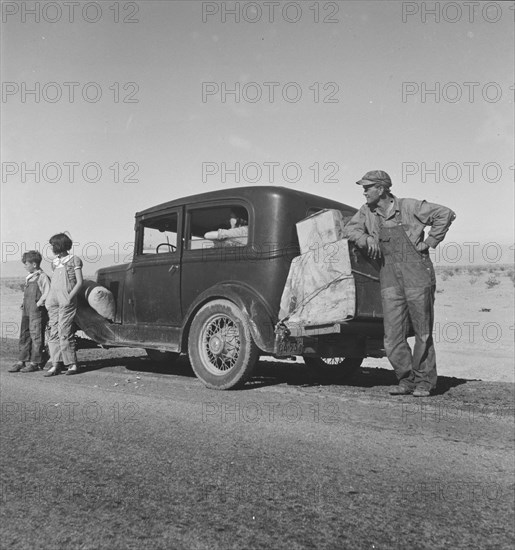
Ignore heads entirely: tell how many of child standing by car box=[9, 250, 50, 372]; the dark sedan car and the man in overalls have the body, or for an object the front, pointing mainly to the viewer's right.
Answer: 0

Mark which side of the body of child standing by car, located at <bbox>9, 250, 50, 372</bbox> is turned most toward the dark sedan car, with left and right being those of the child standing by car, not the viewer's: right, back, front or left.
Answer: left

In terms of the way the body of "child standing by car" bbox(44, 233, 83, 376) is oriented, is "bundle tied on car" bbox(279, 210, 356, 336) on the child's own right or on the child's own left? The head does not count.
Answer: on the child's own left

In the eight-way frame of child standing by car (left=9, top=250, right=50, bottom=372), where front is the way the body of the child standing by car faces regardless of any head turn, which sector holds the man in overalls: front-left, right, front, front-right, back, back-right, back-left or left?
left

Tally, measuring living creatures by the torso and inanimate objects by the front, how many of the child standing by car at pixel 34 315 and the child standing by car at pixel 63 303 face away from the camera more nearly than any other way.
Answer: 0

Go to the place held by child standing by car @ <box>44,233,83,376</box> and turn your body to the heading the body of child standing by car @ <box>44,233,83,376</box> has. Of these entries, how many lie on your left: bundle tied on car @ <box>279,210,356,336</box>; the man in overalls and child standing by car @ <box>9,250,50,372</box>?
2

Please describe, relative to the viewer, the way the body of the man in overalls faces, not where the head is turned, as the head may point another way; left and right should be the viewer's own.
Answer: facing the viewer and to the left of the viewer

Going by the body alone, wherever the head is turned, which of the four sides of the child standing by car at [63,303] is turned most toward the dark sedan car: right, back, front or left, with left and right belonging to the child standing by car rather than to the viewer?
left

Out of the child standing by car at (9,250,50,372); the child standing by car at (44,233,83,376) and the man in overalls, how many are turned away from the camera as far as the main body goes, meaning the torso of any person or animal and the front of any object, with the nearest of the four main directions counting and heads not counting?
0

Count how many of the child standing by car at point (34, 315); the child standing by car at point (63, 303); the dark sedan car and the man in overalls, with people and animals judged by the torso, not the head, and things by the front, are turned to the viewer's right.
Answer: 0

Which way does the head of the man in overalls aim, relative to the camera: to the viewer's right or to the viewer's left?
to the viewer's left

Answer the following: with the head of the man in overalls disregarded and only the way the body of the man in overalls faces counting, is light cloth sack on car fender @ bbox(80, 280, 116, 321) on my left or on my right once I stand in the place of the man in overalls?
on my right

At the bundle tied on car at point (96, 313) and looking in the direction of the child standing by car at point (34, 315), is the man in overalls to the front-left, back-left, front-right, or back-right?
back-left

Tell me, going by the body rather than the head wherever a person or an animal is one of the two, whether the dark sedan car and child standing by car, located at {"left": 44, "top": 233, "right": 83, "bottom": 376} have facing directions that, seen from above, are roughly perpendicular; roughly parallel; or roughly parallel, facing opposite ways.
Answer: roughly perpendicular

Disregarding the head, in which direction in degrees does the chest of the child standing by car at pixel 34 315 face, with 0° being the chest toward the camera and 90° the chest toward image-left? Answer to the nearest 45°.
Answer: approximately 45°
